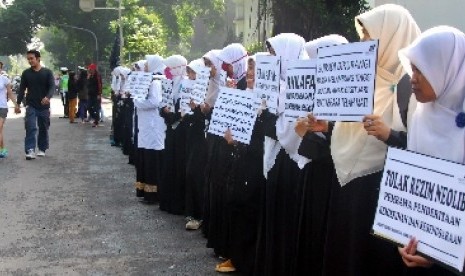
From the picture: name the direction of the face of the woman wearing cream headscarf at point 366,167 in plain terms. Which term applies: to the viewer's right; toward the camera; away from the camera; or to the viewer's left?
to the viewer's left

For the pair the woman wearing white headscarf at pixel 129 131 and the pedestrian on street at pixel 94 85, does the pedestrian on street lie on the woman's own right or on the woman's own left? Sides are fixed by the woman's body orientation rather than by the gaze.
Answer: on the woman's own right

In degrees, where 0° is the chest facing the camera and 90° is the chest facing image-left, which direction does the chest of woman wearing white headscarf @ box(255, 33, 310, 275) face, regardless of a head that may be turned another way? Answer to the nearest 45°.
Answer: approximately 90°

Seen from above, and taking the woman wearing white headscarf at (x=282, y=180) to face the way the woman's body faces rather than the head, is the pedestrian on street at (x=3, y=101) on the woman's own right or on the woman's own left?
on the woman's own right

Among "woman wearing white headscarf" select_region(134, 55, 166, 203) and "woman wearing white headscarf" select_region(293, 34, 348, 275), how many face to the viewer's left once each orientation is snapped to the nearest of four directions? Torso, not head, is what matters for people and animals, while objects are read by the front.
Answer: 2

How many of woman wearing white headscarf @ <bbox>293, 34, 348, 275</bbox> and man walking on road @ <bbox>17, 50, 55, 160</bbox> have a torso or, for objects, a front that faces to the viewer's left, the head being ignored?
1

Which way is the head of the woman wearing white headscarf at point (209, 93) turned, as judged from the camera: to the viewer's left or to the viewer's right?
to the viewer's left

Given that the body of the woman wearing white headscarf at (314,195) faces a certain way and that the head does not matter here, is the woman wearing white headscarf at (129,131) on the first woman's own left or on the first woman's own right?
on the first woman's own right

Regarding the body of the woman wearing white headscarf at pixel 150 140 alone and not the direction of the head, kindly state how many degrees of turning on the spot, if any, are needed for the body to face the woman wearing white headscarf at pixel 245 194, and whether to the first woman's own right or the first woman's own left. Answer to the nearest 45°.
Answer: approximately 90° to the first woman's own left

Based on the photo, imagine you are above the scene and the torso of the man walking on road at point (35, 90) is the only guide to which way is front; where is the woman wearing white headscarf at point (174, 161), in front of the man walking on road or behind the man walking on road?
in front

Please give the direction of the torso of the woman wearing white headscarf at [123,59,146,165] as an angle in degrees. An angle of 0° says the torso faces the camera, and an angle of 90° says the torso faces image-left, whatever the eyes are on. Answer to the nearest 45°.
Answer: approximately 45°

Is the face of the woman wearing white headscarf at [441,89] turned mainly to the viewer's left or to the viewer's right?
to the viewer's left
